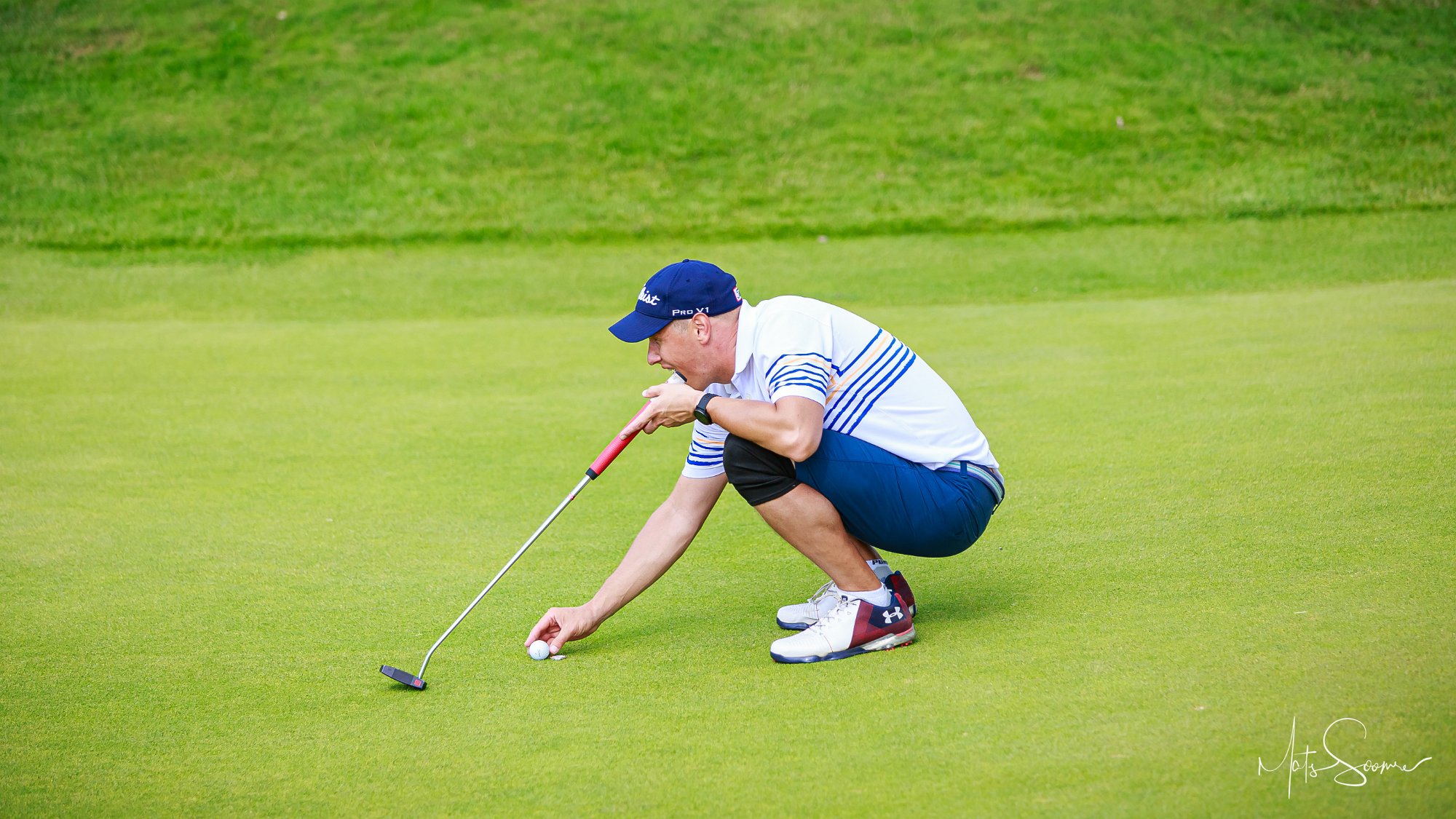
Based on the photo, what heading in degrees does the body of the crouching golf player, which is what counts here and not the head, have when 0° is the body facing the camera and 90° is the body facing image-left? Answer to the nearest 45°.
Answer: approximately 90°

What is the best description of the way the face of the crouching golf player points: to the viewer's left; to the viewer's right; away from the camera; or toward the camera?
to the viewer's left
